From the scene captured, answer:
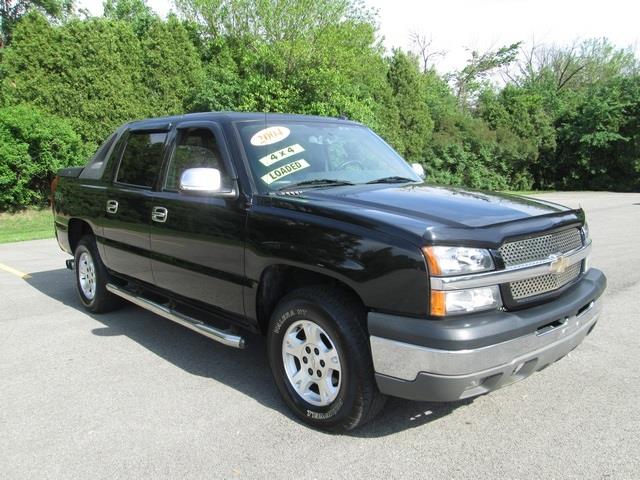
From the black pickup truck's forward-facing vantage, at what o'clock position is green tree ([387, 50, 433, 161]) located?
The green tree is roughly at 8 o'clock from the black pickup truck.

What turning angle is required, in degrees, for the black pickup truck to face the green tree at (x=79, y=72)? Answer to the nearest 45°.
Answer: approximately 180°

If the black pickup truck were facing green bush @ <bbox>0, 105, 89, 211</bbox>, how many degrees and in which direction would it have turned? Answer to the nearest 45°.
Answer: approximately 180°

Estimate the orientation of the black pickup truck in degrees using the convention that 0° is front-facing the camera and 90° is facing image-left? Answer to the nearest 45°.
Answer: approximately 315°

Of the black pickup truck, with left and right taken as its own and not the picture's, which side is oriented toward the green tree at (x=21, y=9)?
back
